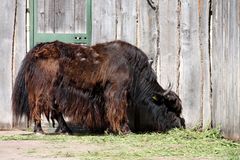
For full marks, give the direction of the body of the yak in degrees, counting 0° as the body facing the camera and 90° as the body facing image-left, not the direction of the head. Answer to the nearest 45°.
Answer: approximately 270°

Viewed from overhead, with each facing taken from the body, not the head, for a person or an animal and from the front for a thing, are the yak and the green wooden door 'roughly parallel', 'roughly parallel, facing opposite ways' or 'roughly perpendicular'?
roughly perpendicular

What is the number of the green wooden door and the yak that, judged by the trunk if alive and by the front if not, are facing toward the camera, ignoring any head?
1

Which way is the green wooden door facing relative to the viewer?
toward the camera
